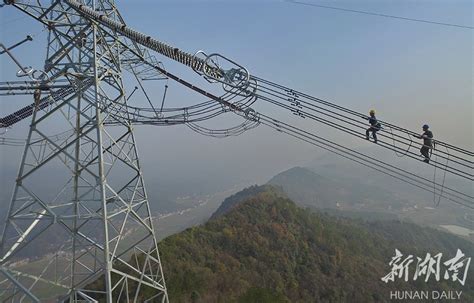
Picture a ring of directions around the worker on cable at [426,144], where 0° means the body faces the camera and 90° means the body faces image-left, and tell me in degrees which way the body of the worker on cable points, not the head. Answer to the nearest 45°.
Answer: approximately 90°
